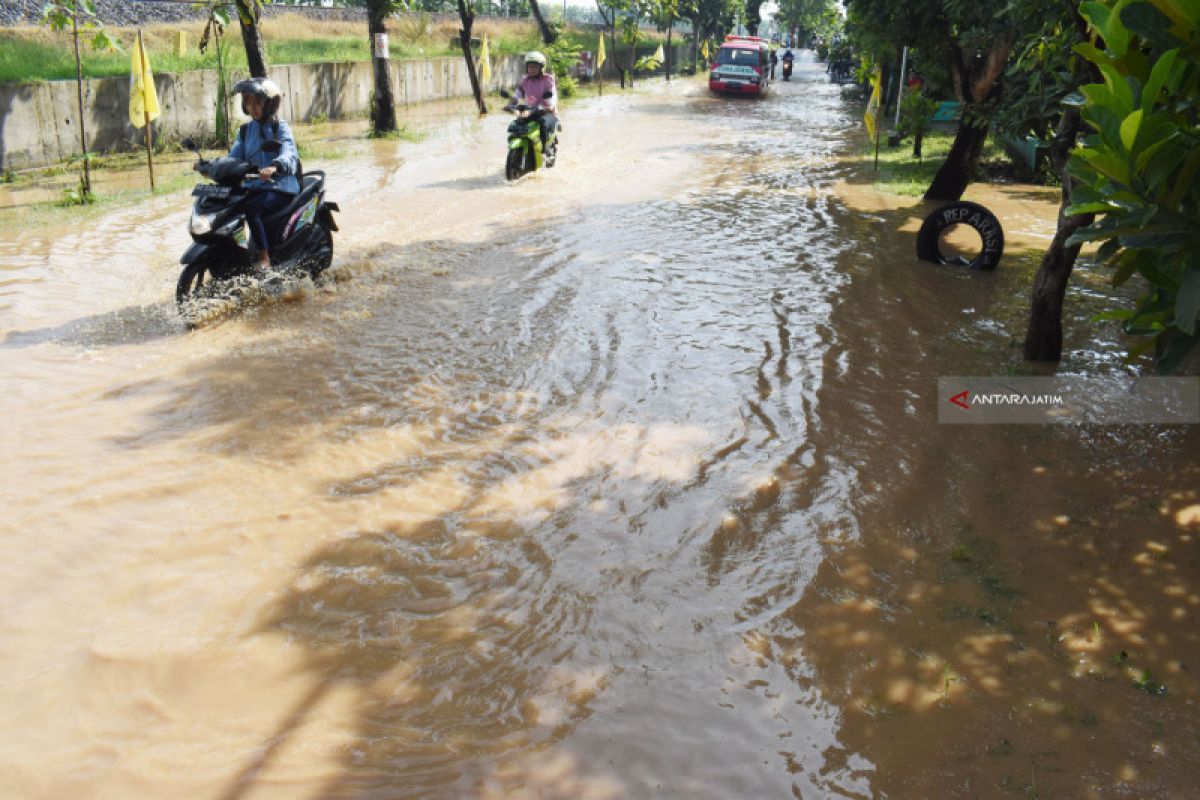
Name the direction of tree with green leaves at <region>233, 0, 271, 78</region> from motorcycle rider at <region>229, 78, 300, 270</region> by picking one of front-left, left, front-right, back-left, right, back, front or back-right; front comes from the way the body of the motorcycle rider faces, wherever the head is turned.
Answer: back-right

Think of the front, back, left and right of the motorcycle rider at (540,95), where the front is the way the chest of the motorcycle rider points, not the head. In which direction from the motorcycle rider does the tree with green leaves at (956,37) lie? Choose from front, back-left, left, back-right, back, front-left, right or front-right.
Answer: left

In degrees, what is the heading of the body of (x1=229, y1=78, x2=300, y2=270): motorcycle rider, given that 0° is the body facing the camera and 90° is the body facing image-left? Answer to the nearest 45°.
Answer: approximately 45°

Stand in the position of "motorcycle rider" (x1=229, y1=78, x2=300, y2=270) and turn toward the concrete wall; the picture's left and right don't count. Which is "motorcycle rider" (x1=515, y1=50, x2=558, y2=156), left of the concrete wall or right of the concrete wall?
right

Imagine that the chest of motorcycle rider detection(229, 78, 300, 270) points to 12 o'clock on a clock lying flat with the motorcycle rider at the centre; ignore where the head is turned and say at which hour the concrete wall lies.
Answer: The concrete wall is roughly at 4 o'clock from the motorcycle rider.

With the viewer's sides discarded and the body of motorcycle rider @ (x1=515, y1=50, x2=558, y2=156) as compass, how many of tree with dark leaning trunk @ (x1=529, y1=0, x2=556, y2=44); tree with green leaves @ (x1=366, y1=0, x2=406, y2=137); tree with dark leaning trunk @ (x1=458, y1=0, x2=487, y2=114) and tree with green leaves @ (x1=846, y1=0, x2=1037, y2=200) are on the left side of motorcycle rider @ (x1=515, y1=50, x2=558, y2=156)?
1

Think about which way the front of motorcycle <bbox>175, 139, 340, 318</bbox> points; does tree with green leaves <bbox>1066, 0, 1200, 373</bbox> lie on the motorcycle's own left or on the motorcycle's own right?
on the motorcycle's own left

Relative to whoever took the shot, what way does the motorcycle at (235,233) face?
facing the viewer and to the left of the viewer

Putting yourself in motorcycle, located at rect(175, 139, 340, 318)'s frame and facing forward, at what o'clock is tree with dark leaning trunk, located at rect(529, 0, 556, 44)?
The tree with dark leaning trunk is roughly at 5 o'clock from the motorcycle.

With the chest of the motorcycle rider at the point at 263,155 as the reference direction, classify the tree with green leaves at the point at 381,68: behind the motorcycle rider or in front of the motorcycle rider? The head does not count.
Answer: behind

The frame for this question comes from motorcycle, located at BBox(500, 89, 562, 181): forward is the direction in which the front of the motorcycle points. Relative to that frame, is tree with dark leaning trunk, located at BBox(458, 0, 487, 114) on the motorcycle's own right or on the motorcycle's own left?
on the motorcycle's own right

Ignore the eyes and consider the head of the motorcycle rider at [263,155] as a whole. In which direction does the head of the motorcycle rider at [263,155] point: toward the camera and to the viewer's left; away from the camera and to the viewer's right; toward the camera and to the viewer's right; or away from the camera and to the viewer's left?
toward the camera and to the viewer's left

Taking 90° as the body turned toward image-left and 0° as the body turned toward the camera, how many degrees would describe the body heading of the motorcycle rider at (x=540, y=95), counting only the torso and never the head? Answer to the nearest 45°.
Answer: approximately 45°
